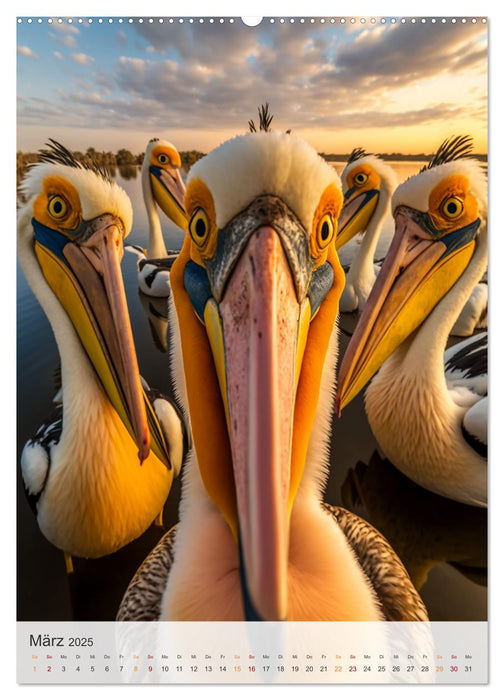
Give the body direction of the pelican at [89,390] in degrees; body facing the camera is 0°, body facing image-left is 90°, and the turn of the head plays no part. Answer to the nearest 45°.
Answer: approximately 0°
